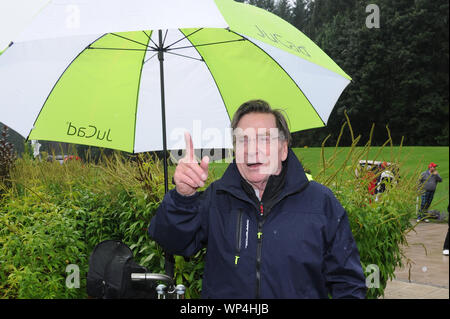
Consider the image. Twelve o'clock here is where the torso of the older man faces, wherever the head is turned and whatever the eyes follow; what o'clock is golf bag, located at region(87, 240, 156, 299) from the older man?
The golf bag is roughly at 2 o'clock from the older man.

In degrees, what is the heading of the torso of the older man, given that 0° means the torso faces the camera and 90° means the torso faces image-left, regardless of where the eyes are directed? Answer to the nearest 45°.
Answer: approximately 0°

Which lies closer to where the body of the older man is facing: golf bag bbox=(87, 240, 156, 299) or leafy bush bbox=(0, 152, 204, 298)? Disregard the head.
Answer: the golf bag

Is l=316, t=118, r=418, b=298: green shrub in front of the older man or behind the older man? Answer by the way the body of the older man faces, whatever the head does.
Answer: behind

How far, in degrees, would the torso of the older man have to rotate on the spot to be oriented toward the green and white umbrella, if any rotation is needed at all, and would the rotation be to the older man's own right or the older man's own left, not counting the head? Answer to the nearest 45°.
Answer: approximately 135° to the older man's own right

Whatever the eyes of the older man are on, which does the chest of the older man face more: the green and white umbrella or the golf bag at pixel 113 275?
the golf bag

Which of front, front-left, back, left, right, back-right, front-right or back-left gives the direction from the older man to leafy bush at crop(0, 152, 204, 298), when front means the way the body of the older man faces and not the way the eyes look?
back-right
